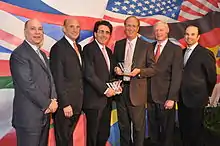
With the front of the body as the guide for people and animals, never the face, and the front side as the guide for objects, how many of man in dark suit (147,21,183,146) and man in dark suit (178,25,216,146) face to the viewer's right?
0

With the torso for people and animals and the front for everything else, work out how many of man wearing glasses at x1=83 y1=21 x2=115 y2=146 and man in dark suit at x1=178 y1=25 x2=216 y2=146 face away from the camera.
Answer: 0

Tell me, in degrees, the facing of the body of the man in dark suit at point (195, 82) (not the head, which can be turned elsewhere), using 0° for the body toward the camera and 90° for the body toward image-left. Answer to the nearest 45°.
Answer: approximately 45°

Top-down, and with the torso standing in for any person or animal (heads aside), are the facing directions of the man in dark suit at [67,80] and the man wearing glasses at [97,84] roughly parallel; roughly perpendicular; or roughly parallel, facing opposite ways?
roughly parallel

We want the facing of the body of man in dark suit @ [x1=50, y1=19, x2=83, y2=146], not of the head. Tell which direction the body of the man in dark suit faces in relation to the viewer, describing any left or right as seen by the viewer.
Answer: facing the viewer and to the right of the viewer

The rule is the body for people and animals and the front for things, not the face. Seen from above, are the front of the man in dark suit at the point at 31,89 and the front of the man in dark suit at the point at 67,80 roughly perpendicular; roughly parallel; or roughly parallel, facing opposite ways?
roughly parallel

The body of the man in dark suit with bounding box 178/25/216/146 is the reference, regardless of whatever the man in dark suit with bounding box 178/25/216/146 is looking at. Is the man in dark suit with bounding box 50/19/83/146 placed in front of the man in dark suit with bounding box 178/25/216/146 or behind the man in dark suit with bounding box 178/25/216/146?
in front

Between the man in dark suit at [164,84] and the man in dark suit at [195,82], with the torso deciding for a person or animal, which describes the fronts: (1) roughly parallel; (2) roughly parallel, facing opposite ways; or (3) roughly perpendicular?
roughly parallel
